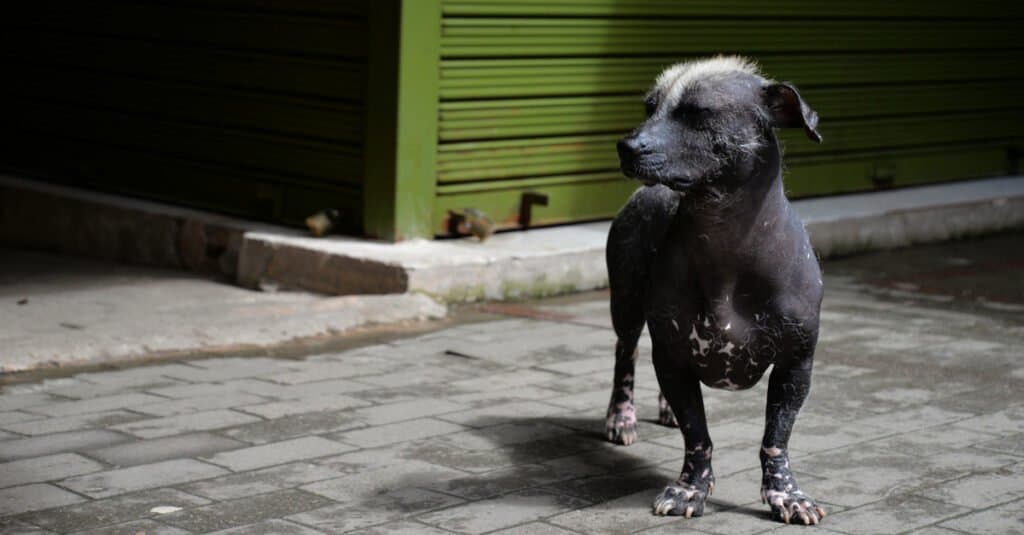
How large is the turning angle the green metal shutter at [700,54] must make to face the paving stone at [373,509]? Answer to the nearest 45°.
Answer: approximately 45° to its right

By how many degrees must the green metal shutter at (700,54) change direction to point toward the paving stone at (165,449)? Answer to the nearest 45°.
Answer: approximately 45° to its right

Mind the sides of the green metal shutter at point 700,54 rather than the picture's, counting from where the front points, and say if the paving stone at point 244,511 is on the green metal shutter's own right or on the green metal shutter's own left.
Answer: on the green metal shutter's own right

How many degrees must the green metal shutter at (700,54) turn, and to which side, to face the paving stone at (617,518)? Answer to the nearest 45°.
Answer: approximately 45° to its right

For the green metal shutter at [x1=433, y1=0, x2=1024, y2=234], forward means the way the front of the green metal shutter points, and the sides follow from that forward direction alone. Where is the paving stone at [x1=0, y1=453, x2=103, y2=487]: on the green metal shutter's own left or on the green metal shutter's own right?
on the green metal shutter's own right

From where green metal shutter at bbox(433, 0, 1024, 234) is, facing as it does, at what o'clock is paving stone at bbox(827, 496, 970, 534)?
The paving stone is roughly at 1 o'clock from the green metal shutter.

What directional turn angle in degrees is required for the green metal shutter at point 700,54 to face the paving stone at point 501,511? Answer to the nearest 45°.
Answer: approximately 45° to its right

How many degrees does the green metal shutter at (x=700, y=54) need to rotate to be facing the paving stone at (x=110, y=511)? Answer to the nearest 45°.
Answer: approximately 45° to its right

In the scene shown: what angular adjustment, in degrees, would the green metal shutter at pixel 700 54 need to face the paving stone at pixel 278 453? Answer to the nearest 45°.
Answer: approximately 45° to its right

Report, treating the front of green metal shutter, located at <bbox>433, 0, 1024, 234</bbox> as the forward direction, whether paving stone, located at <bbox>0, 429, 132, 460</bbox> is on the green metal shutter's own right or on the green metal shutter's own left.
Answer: on the green metal shutter's own right

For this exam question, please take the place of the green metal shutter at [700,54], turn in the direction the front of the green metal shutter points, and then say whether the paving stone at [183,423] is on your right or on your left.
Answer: on your right

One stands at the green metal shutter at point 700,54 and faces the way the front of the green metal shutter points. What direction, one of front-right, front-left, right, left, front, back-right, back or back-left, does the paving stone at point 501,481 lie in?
front-right

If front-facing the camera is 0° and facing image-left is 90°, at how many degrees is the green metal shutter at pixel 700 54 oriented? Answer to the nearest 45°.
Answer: approximately 315°

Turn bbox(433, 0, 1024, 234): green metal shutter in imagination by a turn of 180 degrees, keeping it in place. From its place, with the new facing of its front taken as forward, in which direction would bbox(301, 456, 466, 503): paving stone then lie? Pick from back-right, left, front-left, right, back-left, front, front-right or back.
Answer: back-left
